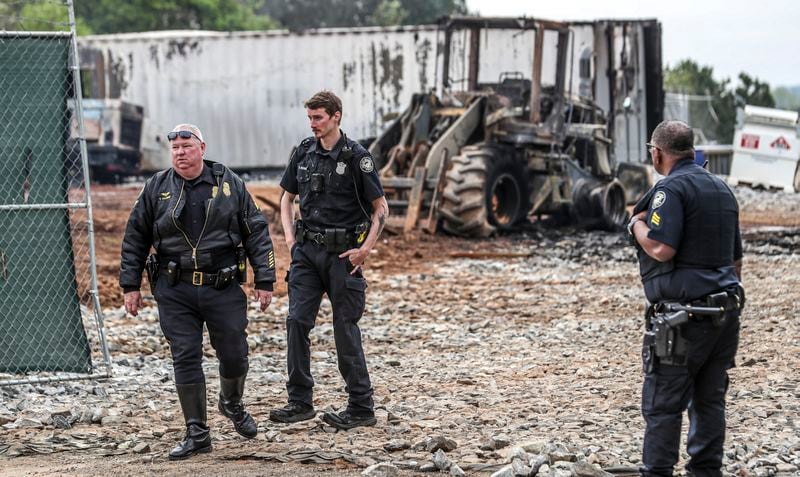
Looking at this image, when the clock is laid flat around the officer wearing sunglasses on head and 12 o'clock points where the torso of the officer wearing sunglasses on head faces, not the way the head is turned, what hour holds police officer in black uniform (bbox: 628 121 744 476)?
The police officer in black uniform is roughly at 10 o'clock from the officer wearing sunglasses on head.

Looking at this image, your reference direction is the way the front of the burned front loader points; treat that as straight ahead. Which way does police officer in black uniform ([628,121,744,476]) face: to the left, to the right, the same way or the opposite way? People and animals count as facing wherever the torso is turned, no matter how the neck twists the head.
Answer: to the right

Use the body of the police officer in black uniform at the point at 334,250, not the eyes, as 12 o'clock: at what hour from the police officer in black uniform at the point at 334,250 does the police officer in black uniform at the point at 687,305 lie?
the police officer in black uniform at the point at 687,305 is roughly at 9 o'clock from the police officer in black uniform at the point at 334,250.

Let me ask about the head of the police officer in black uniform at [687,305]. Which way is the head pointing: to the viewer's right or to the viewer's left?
to the viewer's left

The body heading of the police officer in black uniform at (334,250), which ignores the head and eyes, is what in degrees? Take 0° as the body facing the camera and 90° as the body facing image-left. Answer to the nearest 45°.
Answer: approximately 45°

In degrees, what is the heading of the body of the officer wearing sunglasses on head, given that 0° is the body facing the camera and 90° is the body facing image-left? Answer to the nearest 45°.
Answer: approximately 0°

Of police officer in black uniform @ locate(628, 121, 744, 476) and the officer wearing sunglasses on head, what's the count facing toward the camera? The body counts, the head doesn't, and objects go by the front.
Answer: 1

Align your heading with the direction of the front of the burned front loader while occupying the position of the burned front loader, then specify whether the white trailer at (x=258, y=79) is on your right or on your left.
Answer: on your right

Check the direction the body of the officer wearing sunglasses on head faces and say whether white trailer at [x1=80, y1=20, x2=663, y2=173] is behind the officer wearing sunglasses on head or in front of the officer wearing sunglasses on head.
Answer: behind

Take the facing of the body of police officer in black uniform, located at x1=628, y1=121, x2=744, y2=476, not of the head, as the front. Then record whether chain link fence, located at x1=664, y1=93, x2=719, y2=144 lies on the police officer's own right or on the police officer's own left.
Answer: on the police officer's own right

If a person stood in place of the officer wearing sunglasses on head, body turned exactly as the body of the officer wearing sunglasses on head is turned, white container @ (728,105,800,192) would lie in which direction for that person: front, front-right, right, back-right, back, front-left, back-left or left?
back-left

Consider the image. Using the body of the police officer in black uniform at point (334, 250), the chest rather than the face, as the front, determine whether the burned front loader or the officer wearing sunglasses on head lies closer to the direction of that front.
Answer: the officer wearing sunglasses on head
